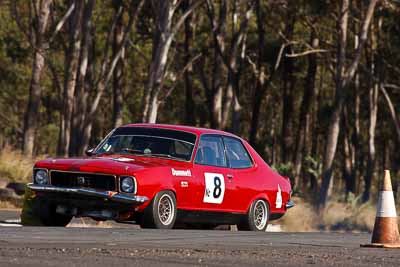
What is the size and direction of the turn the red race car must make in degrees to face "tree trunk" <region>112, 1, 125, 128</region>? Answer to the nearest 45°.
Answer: approximately 135° to its right

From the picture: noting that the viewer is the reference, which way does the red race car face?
facing the viewer and to the left of the viewer

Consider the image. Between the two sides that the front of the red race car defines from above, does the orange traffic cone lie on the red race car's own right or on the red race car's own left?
on the red race car's own left

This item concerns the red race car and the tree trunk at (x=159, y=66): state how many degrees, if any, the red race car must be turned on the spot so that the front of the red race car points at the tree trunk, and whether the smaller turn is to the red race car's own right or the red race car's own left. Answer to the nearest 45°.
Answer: approximately 135° to the red race car's own right

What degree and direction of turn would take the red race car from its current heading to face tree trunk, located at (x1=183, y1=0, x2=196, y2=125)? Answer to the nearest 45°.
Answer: approximately 135° to its right

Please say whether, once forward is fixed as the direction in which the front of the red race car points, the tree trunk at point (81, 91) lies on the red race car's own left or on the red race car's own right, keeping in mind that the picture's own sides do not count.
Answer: on the red race car's own right

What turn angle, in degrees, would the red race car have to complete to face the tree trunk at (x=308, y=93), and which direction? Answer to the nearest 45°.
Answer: approximately 135° to its right

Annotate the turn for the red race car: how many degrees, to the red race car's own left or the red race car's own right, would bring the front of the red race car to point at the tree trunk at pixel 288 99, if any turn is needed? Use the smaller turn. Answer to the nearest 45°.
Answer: approximately 135° to the red race car's own right
